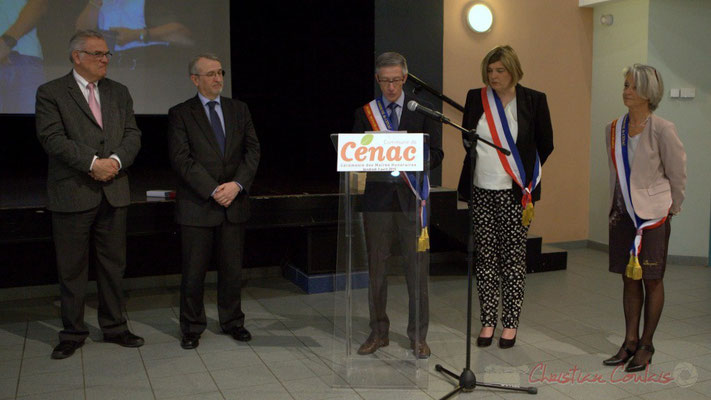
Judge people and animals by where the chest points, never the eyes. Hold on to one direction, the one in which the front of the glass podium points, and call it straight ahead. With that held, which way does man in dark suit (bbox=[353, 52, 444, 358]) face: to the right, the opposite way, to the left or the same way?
the same way

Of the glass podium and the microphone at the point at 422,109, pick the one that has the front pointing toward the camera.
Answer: the glass podium

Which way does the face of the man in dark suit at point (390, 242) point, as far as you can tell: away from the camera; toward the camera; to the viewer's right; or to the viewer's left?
toward the camera

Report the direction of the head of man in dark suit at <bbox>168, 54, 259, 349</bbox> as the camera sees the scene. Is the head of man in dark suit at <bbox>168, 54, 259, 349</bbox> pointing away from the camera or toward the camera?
toward the camera

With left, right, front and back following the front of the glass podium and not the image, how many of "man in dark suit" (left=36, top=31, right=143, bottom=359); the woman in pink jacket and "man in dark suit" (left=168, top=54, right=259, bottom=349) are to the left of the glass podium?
1

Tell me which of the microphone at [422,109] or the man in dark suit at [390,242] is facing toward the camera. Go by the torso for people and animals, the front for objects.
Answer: the man in dark suit

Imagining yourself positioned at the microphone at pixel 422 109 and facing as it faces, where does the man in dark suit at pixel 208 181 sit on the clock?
The man in dark suit is roughly at 1 o'clock from the microphone.

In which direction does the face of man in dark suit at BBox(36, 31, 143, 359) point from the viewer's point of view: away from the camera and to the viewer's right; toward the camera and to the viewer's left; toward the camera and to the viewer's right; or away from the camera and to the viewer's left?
toward the camera and to the viewer's right

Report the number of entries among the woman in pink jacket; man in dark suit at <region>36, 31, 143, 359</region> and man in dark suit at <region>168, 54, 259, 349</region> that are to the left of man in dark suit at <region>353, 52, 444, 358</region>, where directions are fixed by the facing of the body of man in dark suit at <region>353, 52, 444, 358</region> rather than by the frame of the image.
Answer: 1

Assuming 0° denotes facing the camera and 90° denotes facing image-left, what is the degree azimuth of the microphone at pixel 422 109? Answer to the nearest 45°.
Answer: approximately 90°

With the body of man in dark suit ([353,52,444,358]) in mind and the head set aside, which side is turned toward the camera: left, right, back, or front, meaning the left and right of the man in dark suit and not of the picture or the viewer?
front

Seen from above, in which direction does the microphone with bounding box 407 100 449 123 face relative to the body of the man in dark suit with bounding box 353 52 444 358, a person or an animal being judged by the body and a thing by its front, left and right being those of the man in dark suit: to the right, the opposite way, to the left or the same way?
to the right

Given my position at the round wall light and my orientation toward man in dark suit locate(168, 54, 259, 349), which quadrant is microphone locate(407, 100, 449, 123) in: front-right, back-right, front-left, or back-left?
front-left

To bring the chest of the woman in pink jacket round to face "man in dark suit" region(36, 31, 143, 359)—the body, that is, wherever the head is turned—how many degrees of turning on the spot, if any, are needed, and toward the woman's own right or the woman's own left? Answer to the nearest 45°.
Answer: approximately 45° to the woman's own right

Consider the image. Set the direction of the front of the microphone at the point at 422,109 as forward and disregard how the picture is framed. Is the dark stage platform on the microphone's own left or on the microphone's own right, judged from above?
on the microphone's own right

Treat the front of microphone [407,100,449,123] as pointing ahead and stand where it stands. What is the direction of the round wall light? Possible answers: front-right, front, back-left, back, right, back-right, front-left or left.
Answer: right

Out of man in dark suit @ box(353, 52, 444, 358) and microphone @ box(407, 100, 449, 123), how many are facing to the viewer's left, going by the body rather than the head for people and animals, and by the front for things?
1

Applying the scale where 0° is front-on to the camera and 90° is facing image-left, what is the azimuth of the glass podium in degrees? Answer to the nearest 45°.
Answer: approximately 0°
